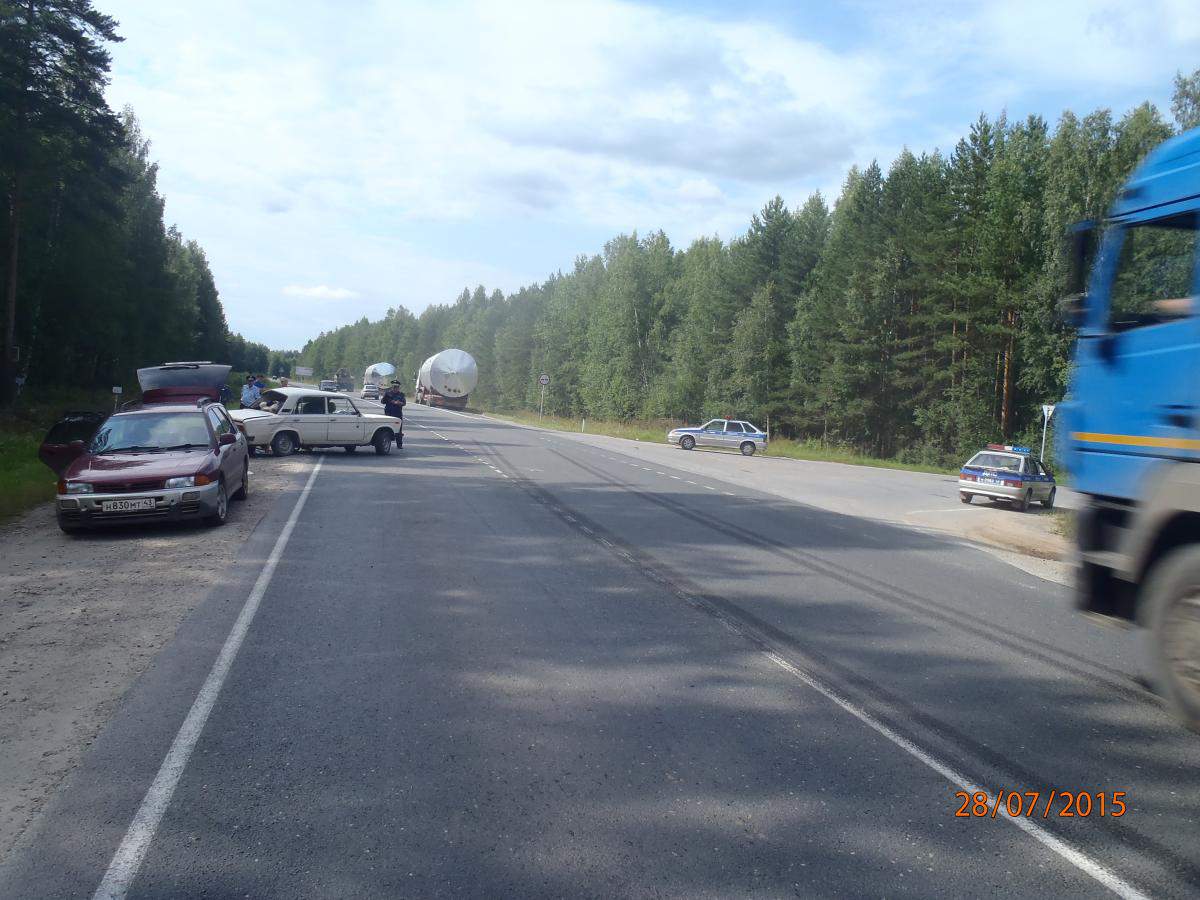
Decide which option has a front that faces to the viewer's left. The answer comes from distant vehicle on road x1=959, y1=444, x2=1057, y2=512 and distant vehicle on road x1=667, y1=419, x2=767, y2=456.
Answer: distant vehicle on road x1=667, y1=419, x2=767, y2=456

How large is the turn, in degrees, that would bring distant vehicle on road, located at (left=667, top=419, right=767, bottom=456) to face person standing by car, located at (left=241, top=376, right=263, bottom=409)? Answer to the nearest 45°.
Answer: approximately 45° to its left

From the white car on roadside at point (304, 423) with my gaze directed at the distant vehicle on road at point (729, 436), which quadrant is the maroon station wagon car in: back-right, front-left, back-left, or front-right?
back-right

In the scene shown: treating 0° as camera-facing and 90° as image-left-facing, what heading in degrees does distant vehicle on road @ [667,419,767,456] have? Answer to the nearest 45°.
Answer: approximately 90°

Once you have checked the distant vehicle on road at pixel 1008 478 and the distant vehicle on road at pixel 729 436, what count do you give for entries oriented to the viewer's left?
1
